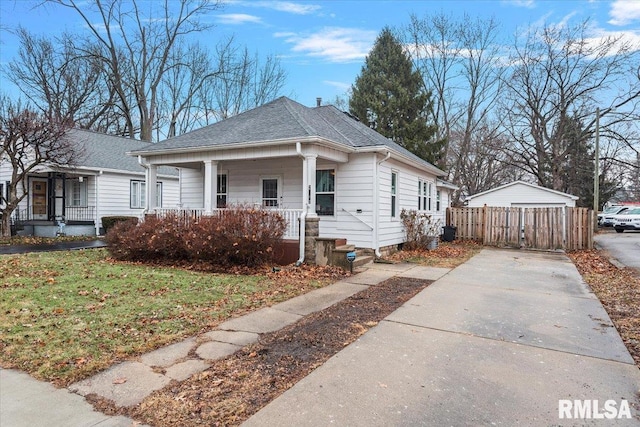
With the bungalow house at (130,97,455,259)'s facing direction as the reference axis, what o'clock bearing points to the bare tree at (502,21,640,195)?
The bare tree is roughly at 6 o'clock from the bungalow house.

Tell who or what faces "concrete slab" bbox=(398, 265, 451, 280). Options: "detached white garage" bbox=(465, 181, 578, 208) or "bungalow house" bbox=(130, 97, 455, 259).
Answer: the detached white garage

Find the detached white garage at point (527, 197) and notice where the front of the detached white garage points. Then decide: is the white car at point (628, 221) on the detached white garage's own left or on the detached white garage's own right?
on the detached white garage's own left

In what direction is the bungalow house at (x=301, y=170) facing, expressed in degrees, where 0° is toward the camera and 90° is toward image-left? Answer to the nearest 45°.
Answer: approximately 45°

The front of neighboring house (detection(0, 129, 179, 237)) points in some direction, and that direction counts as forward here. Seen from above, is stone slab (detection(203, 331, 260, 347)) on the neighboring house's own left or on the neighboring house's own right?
on the neighboring house's own left

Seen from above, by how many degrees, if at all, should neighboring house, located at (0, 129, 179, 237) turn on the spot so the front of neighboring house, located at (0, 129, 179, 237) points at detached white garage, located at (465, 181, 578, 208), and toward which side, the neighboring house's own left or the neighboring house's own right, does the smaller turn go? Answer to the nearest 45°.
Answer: approximately 135° to the neighboring house's own left

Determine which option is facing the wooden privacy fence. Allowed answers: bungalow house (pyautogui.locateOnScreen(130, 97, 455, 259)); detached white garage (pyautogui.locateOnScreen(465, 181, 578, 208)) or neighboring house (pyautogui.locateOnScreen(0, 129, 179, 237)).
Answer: detached white garage (pyautogui.locateOnScreen(465, 181, 578, 208))

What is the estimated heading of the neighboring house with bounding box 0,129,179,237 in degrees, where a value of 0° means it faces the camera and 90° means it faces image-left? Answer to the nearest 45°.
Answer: approximately 45°

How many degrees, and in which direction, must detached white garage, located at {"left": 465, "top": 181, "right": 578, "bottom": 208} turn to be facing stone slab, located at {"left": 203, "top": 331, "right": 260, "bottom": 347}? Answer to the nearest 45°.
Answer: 0° — it already faces it

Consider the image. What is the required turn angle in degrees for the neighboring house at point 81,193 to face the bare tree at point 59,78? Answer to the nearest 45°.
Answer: approximately 135° to its right

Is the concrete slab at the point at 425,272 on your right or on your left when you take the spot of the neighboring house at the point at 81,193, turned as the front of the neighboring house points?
on your left

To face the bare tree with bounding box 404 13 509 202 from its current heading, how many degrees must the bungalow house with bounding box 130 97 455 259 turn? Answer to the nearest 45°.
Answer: approximately 180°
